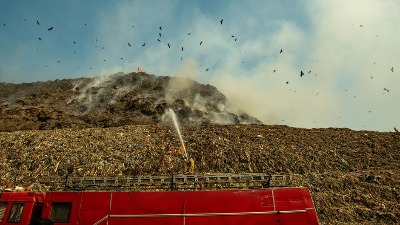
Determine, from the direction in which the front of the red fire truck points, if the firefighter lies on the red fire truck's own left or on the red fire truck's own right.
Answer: on the red fire truck's own right

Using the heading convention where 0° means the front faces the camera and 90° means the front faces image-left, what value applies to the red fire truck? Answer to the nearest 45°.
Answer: approximately 90°
